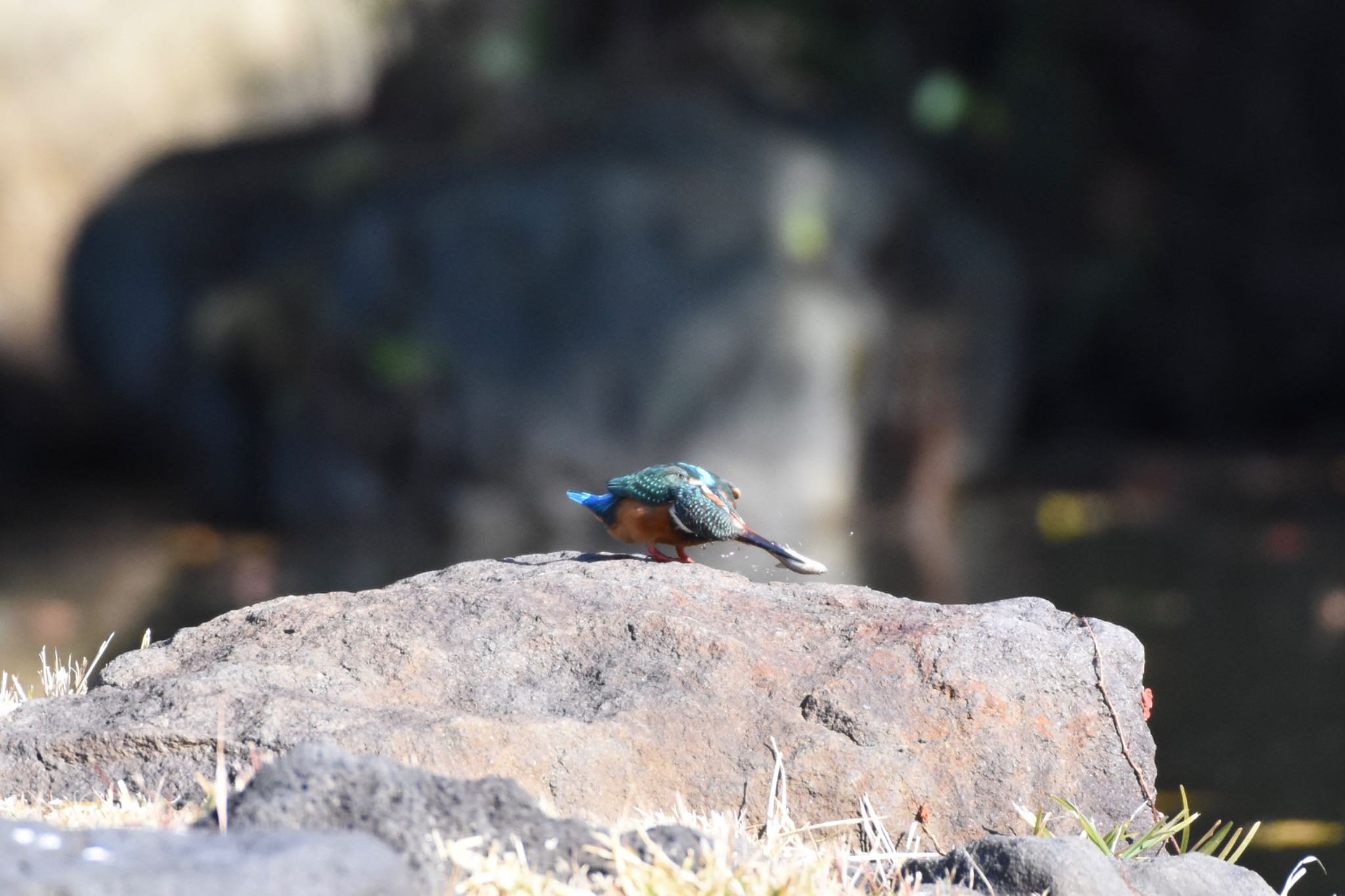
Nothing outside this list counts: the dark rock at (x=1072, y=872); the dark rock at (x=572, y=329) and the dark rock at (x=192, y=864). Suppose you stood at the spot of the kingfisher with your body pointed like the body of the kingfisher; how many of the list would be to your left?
1

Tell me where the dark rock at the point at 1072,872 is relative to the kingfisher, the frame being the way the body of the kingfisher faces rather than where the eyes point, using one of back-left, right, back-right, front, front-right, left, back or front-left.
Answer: front-right

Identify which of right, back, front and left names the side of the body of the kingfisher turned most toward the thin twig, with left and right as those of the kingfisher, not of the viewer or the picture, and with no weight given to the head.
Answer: front

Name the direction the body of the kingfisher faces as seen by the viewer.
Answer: to the viewer's right

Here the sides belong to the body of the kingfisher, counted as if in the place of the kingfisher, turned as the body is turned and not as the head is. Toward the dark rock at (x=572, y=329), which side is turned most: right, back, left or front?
left

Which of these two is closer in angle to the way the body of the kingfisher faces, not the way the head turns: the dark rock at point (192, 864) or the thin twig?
the thin twig
